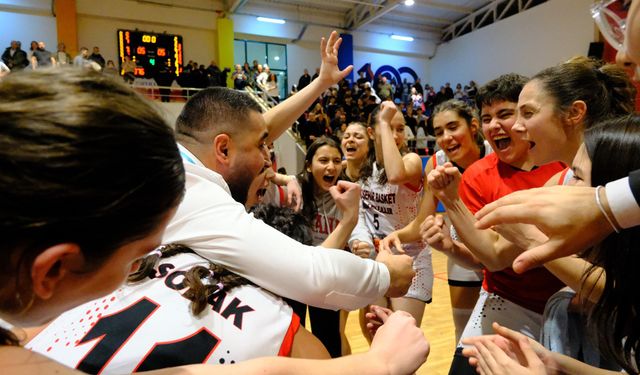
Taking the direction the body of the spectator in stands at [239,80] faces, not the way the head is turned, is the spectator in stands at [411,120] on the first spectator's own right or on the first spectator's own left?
on the first spectator's own left

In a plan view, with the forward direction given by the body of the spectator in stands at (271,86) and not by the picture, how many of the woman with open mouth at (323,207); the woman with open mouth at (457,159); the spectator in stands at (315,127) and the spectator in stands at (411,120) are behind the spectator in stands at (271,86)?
0

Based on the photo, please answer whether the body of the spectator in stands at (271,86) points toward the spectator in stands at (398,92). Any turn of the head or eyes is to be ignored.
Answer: no

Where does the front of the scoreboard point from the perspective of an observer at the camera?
facing the viewer

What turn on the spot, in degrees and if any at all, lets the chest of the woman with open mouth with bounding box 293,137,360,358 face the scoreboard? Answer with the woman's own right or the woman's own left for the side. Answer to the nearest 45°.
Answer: approximately 180°

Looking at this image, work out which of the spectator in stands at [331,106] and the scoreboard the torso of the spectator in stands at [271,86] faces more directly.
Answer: the spectator in stands

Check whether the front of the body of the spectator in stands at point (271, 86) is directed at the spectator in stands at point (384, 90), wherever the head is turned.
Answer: no

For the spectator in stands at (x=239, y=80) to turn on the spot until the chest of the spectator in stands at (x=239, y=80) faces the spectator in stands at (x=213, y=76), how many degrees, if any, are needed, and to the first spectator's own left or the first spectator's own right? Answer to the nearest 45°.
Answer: approximately 135° to the first spectator's own right

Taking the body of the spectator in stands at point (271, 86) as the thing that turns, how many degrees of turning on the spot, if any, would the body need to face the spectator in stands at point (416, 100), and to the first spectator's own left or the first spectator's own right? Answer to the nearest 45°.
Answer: approximately 45° to the first spectator's own left

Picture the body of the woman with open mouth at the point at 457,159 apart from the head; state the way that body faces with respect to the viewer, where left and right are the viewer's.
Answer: facing the viewer and to the left of the viewer

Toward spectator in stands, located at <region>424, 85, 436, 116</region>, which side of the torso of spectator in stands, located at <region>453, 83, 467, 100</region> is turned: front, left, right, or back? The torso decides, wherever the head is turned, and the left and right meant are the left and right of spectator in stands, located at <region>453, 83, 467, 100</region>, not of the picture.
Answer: right

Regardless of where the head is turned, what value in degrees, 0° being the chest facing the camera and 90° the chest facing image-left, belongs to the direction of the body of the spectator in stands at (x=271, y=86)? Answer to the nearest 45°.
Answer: approximately 315°

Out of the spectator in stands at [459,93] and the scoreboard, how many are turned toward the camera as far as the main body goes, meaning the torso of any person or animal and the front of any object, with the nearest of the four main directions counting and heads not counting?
2

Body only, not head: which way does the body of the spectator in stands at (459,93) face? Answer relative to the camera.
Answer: toward the camera

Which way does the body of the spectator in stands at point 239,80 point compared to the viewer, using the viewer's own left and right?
facing the viewer and to the right of the viewer

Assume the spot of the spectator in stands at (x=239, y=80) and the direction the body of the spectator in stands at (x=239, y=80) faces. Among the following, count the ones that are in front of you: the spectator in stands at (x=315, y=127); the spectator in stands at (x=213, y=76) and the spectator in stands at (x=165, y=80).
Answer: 1

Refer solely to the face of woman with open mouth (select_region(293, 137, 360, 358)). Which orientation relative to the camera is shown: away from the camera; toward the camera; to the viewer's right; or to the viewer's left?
toward the camera

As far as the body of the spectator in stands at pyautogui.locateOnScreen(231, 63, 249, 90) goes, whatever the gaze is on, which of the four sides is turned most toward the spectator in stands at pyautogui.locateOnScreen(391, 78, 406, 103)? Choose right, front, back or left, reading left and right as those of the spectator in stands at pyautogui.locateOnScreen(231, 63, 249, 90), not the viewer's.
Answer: left

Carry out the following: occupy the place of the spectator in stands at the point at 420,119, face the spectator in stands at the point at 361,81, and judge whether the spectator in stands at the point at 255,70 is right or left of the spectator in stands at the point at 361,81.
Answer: left
